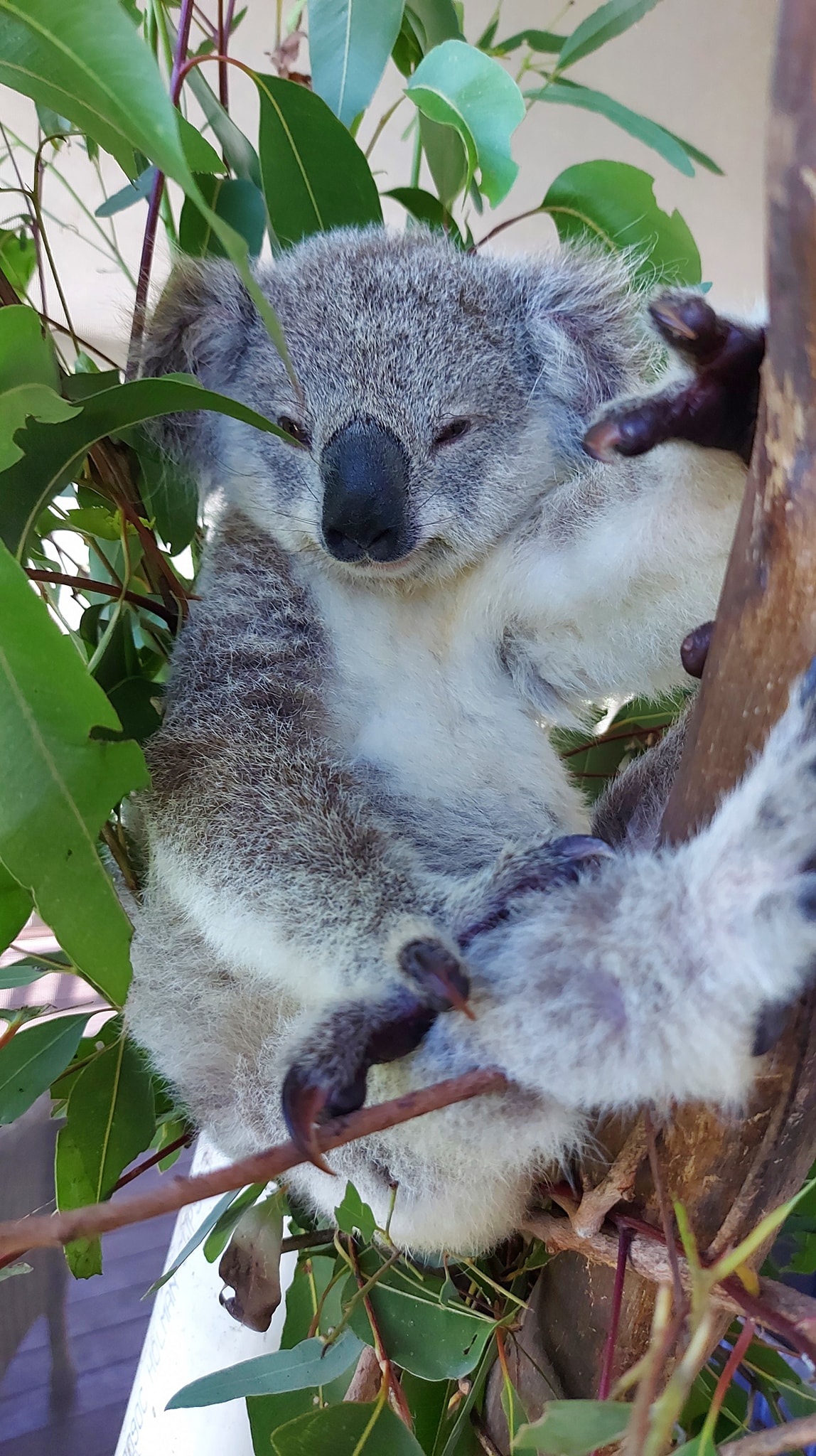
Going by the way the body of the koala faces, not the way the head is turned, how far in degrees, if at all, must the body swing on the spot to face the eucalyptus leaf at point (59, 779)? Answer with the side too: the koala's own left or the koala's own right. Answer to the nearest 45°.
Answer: approximately 45° to the koala's own right

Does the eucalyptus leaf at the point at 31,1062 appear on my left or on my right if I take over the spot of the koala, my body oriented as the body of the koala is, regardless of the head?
on my right

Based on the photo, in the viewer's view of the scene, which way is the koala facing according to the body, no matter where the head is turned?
toward the camera

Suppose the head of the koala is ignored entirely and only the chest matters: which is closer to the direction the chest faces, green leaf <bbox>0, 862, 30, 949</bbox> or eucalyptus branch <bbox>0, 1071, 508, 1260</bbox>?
the eucalyptus branch

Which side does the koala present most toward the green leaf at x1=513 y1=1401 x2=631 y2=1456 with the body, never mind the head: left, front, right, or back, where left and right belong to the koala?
front
